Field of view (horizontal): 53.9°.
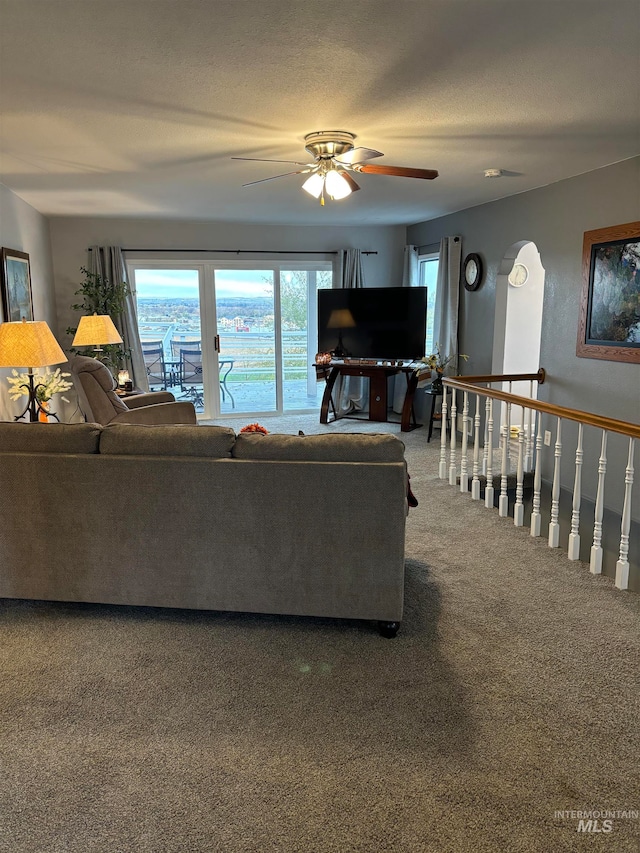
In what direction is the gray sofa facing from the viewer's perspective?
away from the camera

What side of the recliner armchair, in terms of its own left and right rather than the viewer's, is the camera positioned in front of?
right

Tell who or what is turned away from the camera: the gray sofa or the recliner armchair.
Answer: the gray sofa

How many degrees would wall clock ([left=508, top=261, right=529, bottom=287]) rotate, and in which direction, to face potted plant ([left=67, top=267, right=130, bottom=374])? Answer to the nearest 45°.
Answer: approximately 45° to its right

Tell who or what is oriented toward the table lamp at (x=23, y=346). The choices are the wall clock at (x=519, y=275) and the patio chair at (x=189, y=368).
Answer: the wall clock

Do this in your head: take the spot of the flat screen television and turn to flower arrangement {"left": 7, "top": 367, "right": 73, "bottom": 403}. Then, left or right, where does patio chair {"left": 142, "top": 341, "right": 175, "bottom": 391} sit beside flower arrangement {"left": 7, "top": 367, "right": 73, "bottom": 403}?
right

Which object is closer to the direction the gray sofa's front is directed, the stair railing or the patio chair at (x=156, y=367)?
the patio chair

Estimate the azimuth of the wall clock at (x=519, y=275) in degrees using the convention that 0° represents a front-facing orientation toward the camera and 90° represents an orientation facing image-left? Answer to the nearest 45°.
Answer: approximately 45°
